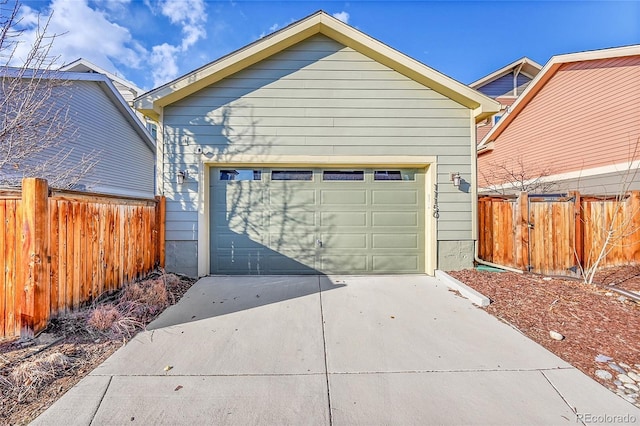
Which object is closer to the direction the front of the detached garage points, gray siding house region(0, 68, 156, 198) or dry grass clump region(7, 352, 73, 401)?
the dry grass clump

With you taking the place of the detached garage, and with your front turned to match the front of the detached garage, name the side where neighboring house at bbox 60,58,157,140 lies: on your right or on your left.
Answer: on your right

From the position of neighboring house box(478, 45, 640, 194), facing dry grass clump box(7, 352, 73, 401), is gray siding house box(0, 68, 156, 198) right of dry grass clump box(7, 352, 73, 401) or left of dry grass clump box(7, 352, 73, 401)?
right

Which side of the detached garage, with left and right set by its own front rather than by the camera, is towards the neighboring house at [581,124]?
left

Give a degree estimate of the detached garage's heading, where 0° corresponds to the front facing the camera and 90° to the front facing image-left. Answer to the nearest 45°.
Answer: approximately 0°

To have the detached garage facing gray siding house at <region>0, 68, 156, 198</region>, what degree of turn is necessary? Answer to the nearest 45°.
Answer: approximately 135° to its right

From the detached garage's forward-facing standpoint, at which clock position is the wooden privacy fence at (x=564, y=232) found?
The wooden privacy fence is roughly at 9 o'clock from the detached garage.

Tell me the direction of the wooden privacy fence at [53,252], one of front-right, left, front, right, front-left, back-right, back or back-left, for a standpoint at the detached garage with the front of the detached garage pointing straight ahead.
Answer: front-right

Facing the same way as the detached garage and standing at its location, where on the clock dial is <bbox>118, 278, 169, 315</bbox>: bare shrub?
The bare shrub is roughly at 2 o'clock from the detached garage.

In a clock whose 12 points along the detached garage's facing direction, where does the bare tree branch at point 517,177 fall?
The bare tree branch is roughly at 8 o'clock from the detached garage.

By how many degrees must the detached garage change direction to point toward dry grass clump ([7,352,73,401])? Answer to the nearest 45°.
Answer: approximately 45° to its right
